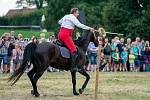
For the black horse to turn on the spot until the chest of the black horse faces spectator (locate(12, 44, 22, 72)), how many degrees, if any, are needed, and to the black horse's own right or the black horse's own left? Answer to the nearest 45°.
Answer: approximately 90° to the black horse's own left

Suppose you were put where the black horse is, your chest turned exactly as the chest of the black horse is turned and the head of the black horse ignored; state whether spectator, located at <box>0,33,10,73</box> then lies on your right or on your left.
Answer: on your left

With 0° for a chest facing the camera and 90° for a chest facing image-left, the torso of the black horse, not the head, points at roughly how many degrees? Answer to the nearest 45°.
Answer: approximately 270°

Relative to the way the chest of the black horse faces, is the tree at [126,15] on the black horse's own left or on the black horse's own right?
on the black horse's own left
